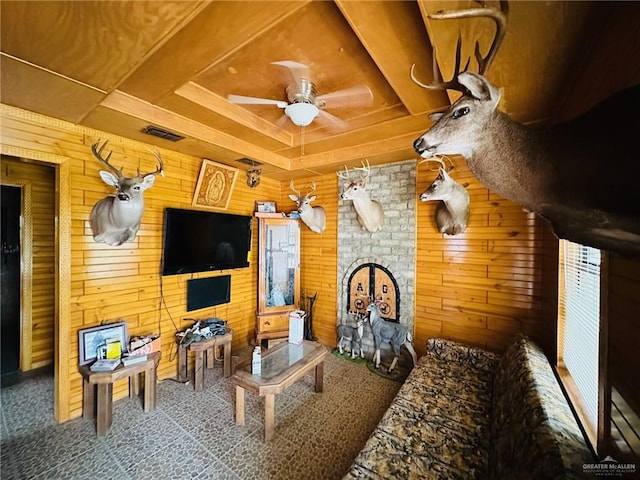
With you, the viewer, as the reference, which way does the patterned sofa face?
facing to the left of the viewer

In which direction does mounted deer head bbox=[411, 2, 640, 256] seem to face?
to the viewer's left

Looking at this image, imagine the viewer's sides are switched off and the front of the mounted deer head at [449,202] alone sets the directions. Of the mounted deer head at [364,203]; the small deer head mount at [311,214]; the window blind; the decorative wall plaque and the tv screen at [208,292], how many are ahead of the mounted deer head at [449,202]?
4

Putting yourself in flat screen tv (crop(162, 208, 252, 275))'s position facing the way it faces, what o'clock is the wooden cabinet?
The wooden cabinet is roughly at 10 o'clock from the flat screen tv.

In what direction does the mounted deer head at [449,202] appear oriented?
to the viewer's left
